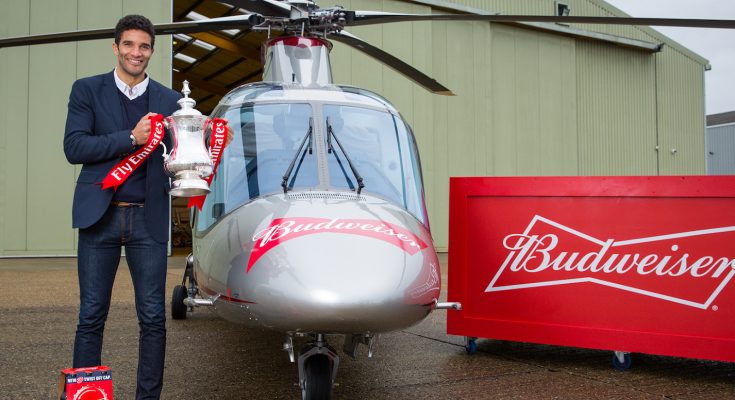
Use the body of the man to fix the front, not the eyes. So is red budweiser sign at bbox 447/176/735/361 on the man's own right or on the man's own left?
on the man's own left

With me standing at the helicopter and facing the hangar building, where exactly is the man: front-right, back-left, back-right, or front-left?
back-left

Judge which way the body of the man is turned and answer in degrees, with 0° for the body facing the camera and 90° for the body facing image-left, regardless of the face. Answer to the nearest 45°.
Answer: approximately 0°

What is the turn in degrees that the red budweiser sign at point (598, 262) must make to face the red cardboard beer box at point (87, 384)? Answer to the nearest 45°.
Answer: approximately 45° to its right

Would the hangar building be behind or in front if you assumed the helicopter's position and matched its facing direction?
behind

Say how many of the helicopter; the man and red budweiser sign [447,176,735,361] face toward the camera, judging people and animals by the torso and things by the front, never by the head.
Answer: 3

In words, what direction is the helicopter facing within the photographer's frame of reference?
facing the viewer

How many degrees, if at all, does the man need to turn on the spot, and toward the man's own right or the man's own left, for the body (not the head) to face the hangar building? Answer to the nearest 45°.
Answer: approximately 135° to the man's own left

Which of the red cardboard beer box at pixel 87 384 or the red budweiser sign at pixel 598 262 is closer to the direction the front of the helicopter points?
the red cardboard beer box
